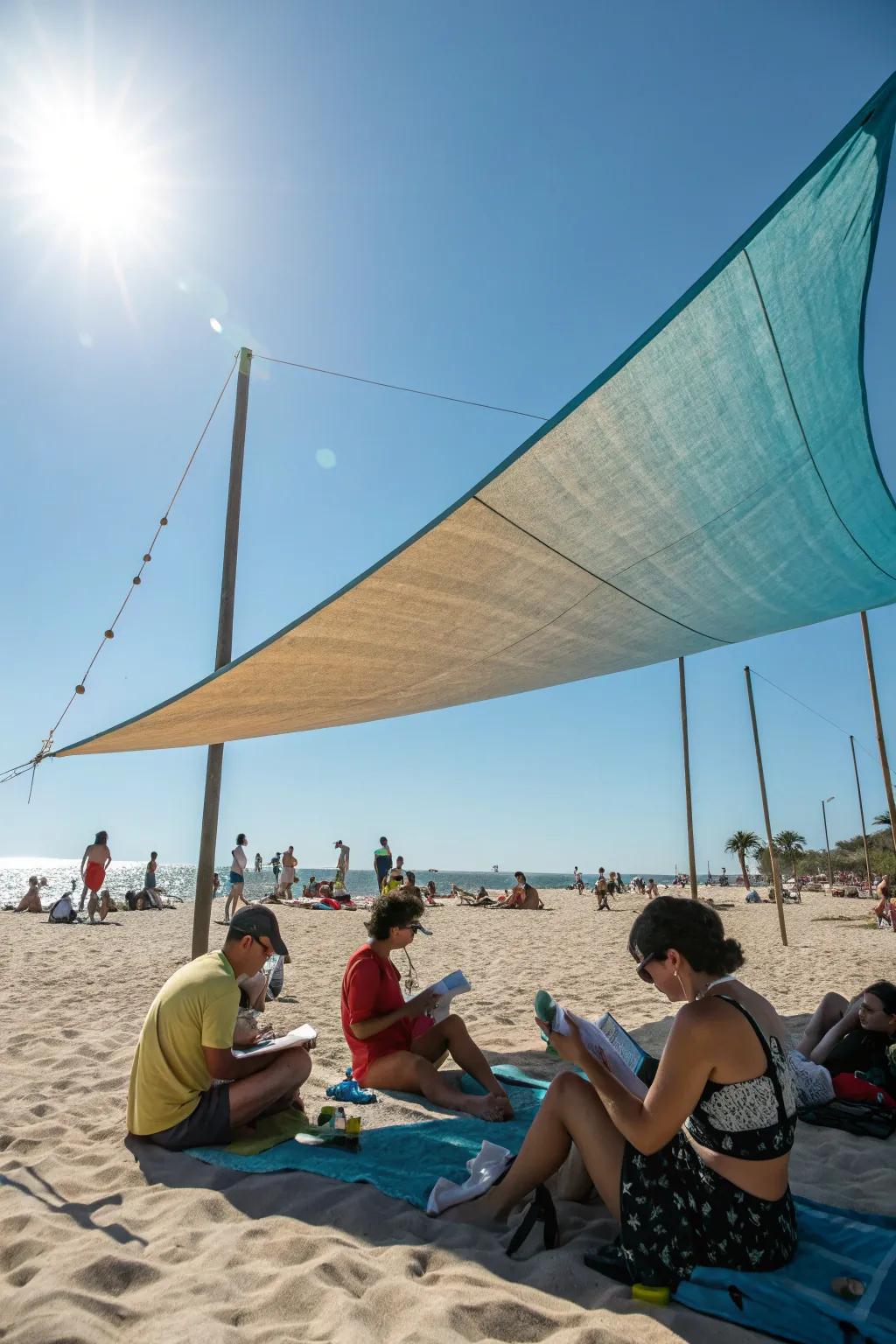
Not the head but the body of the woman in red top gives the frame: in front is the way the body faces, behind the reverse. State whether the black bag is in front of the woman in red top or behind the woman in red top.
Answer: in front

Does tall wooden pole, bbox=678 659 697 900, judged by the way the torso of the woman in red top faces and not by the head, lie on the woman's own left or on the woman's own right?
on the woman's own left

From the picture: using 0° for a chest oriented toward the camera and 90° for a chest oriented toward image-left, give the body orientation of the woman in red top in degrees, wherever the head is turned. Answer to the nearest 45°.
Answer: approximately 270°

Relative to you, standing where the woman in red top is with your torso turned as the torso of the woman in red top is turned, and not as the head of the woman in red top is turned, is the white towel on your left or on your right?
on your right

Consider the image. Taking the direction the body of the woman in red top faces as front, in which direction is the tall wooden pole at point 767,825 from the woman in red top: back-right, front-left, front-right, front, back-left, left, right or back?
front-left

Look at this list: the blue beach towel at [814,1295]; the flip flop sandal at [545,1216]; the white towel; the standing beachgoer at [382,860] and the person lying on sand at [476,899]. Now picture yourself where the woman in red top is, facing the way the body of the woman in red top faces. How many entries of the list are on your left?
2

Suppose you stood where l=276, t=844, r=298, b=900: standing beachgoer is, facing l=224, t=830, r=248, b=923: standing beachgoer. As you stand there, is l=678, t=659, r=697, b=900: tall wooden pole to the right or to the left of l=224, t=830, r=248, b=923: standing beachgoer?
left

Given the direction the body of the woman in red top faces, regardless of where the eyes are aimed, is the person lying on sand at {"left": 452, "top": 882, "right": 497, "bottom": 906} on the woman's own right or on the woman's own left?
on the woman's own left

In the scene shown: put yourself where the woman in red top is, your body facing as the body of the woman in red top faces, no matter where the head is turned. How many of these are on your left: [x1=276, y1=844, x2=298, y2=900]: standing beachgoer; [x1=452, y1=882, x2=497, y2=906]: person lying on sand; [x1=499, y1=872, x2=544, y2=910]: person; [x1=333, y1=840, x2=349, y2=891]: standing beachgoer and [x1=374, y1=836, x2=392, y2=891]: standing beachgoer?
5

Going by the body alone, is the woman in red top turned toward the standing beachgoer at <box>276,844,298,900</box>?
no

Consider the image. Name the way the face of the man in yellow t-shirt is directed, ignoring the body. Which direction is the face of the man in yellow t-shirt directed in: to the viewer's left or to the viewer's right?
to the viewer's right

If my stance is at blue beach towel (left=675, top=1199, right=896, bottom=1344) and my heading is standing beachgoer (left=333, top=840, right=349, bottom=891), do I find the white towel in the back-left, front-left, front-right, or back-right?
front-left

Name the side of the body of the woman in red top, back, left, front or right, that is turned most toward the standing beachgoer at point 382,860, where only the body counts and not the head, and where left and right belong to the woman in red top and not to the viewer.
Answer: left

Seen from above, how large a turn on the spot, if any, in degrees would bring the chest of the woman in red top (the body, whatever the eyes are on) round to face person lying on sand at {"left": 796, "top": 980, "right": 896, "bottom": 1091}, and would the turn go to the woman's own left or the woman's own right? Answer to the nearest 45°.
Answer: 0° — they already face them

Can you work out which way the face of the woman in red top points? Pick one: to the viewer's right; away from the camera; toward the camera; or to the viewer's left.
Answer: to the viewer's right

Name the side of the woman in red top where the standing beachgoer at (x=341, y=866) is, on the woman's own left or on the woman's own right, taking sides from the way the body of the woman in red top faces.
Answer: on the woman's own left

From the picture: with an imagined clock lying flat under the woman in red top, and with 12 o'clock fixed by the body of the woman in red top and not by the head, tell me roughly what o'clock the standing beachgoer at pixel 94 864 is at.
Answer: The standing beachgoer is roughly at 8 o'clock from the woman in red top.
